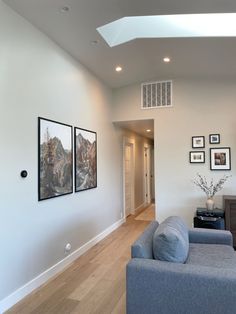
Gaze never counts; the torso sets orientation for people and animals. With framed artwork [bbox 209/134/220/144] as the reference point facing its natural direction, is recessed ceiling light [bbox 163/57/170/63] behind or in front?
in front

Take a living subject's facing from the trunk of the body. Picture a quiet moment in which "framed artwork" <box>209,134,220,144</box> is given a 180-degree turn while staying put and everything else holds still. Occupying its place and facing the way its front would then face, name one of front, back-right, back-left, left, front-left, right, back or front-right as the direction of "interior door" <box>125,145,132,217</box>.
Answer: front-left

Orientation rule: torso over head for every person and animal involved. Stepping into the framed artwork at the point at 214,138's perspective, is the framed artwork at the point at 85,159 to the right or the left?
on its right

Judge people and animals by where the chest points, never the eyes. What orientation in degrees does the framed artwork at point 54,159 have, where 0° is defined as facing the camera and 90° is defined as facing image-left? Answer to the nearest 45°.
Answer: approximately 315°

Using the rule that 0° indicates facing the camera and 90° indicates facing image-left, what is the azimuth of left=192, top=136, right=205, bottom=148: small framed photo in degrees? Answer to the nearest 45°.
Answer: approximately 0°

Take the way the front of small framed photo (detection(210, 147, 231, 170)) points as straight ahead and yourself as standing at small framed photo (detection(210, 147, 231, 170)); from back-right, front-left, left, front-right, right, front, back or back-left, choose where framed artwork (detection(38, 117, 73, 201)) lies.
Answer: front-right
